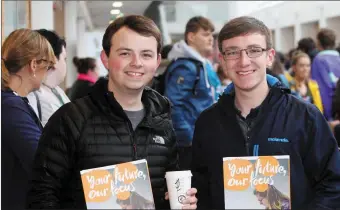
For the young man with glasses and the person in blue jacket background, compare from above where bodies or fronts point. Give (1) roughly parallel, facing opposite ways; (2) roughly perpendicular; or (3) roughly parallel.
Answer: roughly perpendicular

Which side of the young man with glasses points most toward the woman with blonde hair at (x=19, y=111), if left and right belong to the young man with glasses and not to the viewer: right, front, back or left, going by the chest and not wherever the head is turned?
right

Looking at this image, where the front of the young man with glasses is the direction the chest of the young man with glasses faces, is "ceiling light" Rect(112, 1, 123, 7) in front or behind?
behind

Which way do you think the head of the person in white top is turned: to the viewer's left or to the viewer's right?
to the viewer's right

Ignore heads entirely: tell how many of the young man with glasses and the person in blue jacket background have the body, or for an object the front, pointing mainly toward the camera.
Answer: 1

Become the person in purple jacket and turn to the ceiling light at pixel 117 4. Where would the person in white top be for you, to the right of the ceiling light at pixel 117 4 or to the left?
left

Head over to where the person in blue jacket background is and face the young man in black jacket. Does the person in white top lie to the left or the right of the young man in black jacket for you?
right
